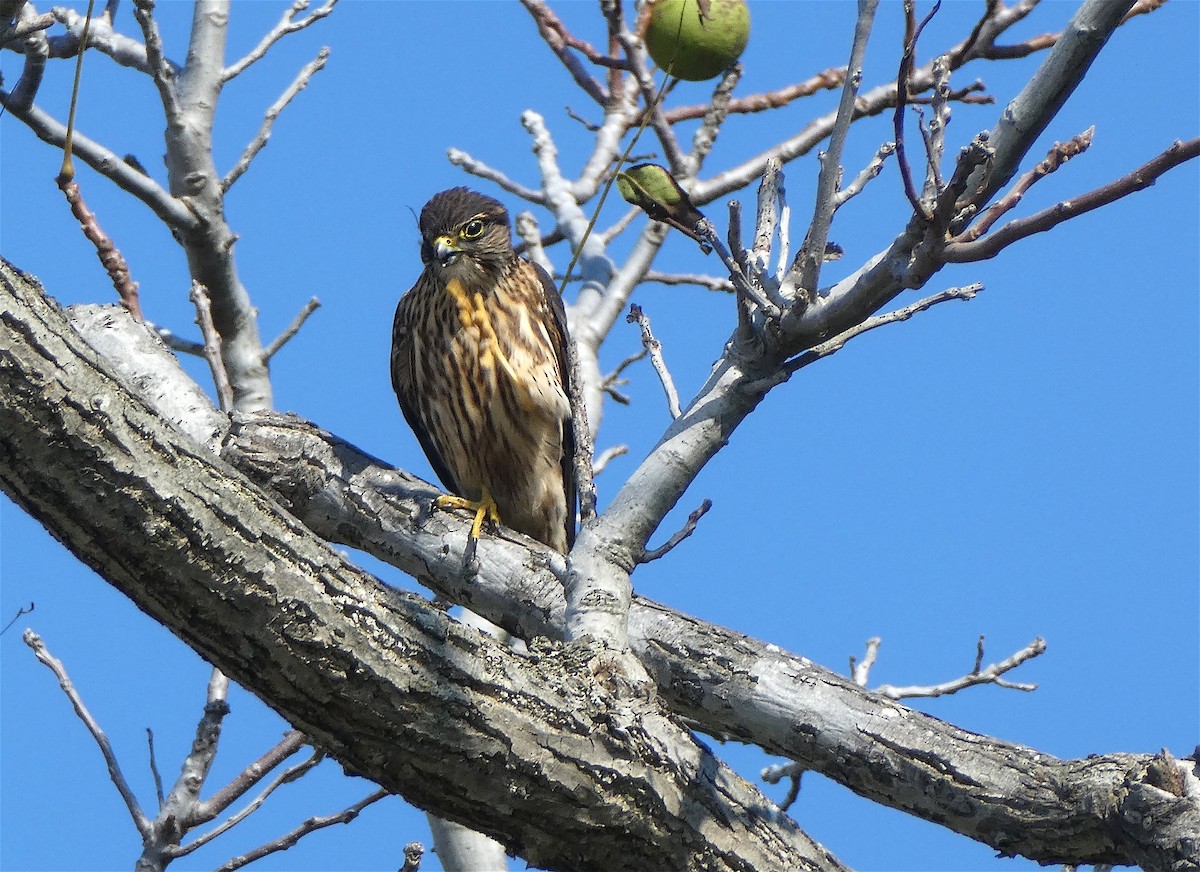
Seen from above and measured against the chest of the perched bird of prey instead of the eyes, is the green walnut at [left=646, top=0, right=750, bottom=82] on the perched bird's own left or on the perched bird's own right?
on the perched bird's own left

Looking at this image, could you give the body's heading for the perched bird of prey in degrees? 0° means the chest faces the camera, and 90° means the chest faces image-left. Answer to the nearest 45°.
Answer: approximately 45°
